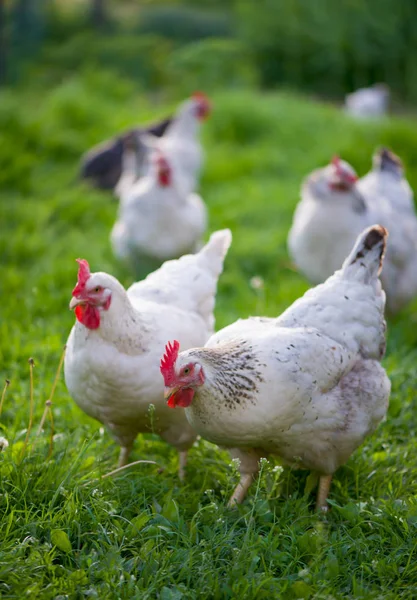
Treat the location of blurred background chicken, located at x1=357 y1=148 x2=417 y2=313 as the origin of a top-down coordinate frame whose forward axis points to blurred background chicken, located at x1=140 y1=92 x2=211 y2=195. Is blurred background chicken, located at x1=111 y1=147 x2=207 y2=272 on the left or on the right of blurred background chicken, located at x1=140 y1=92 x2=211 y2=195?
left

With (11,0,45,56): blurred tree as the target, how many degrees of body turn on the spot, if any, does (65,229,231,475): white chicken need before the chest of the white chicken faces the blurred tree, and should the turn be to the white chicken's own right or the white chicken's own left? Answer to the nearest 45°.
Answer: approximately 135° to the white chicken's own right

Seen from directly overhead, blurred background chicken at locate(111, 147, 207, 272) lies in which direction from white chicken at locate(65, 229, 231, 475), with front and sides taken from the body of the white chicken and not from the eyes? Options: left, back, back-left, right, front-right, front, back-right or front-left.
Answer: back-right

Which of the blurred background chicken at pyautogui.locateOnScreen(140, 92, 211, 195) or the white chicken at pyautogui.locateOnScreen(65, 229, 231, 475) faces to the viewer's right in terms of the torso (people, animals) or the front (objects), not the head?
the blurred background chicken

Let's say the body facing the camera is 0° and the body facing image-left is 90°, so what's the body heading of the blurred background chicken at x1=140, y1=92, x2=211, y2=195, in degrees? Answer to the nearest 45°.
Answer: approximately 270°

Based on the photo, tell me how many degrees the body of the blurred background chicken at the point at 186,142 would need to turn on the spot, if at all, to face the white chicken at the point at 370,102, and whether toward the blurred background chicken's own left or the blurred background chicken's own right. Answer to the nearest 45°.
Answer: approximately 45° to the blurred background chicken's own left

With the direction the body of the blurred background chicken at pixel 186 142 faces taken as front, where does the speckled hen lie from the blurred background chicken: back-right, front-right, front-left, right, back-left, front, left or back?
right

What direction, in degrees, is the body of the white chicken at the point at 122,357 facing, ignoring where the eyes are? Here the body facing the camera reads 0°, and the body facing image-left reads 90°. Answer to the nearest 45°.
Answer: approximately 45°
